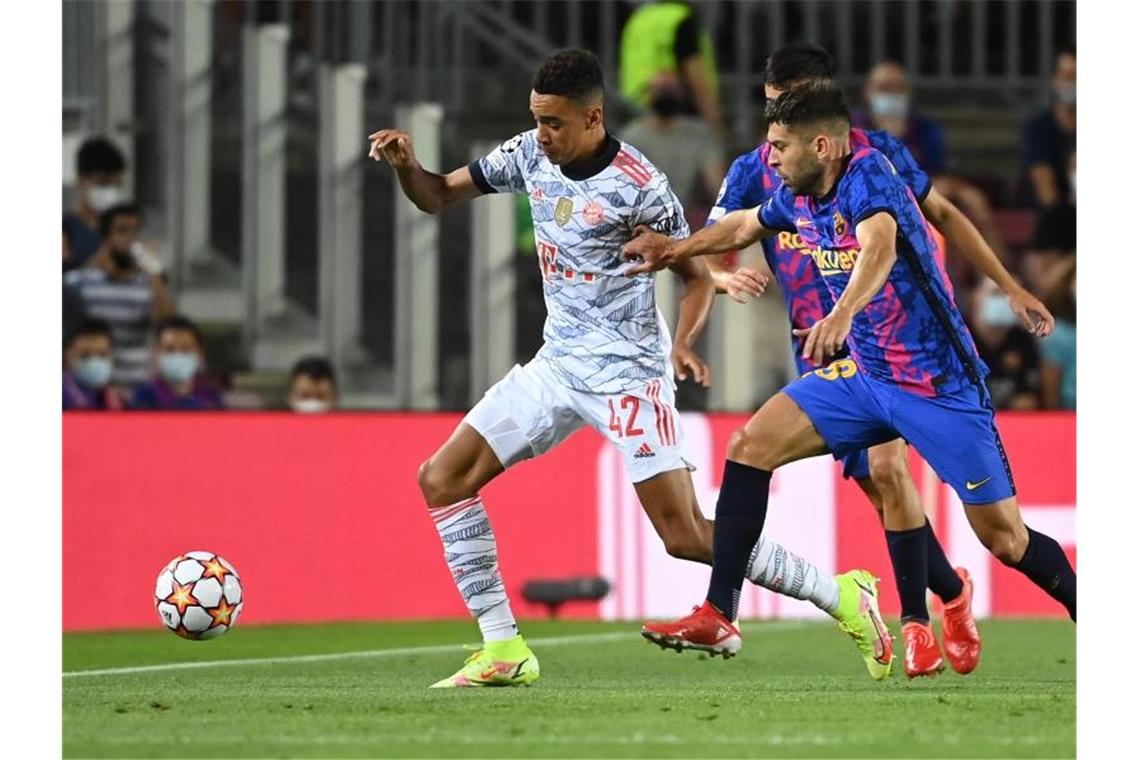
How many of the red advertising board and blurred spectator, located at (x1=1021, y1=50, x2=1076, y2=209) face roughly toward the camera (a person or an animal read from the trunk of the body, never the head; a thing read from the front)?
2

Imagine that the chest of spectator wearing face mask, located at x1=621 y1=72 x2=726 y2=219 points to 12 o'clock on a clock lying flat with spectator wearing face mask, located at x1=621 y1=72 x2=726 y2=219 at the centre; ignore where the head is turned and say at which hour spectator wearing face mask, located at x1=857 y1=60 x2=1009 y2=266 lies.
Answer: spectator wearing face mask, located at x1=857 y1=60 x2=1009 y2=266 is roughly at 9 o'clock from spectator wearing face mask, located at x1=621 y1=72 x2=726 y2=219.

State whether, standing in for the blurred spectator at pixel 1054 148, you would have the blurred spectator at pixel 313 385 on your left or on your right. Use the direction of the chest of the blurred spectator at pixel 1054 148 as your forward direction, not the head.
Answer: on your right

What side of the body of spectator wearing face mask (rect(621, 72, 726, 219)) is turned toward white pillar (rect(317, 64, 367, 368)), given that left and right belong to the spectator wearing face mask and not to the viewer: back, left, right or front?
right

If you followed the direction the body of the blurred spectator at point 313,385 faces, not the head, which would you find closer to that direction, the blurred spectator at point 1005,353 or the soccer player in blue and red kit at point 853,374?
the soccer player in blue and red kit

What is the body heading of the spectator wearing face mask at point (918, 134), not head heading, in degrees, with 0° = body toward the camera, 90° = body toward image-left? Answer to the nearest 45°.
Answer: approximately 0°
